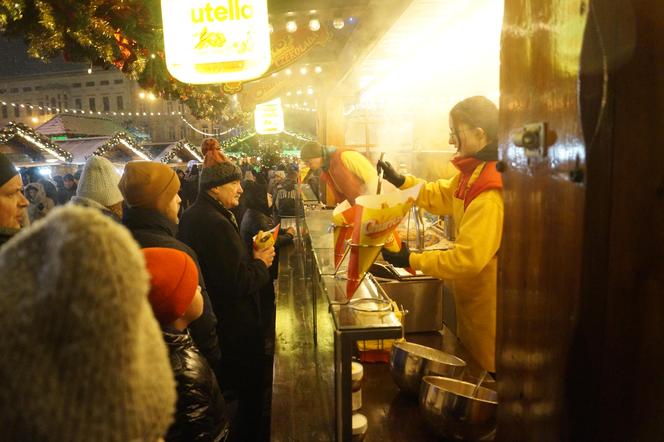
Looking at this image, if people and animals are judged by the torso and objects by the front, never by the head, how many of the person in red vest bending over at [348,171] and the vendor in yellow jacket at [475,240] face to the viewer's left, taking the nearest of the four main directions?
2

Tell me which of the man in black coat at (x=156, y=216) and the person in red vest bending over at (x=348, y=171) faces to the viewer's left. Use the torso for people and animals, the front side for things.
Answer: the person in red vest bending over

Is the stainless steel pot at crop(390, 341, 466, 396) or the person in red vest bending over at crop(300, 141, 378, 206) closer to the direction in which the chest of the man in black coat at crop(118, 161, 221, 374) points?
the person in red vest bending over

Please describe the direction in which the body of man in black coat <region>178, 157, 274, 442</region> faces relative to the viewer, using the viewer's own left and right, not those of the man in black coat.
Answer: facing to the right of the viewer

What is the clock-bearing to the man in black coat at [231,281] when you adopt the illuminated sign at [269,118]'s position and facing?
The man in black coat is roughly at 12 o'clock from the illuminated sign.

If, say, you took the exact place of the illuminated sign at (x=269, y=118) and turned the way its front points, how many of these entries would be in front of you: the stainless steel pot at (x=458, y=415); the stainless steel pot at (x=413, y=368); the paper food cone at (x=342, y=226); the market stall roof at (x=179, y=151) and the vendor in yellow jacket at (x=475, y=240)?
4

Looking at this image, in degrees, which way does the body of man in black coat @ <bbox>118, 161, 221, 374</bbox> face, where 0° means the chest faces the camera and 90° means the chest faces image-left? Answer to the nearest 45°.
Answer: approximately 225°

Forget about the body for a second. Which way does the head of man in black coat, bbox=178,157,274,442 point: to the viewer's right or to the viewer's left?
to the viewer's right

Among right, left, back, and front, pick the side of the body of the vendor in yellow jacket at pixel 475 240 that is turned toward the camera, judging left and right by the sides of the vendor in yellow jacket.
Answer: left

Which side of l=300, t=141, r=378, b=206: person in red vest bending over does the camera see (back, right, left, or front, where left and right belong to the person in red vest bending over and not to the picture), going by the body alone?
left

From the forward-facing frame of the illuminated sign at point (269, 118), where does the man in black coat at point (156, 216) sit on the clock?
The man in black coat is roughly at 12 o'clock from the illuminated sign.
